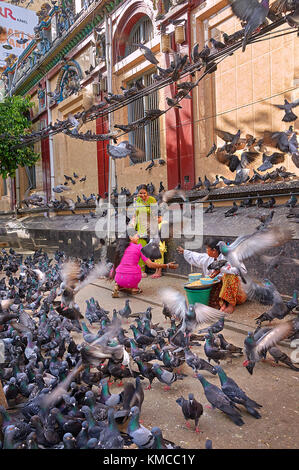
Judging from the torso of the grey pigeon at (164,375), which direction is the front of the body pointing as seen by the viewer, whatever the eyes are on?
to the viewer's left

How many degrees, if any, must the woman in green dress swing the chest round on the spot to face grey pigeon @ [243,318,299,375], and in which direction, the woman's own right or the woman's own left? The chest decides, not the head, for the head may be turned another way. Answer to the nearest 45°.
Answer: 0° — they already face it

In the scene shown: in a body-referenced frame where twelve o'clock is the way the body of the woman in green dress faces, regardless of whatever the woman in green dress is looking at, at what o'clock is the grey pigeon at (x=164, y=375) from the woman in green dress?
The grey pigeon is roughly at 12 o'clock from the woman in green dress.

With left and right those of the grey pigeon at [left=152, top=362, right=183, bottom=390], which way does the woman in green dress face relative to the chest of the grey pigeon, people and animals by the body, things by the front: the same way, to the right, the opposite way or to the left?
to the left

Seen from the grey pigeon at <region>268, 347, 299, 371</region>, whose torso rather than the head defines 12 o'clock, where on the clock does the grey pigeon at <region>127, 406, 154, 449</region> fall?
the grey pigeon at <region>127, 406, 154, 449</region> is roughly at 10 o'clock from the grey pigeon at <region>268, 347, 299, 371</region>.

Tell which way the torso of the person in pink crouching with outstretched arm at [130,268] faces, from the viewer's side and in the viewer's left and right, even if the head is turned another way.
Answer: facing away from the viewer and to the right of the viewer

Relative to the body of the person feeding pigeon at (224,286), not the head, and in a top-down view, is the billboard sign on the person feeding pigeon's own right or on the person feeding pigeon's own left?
on the person feeding pigeon's own right
